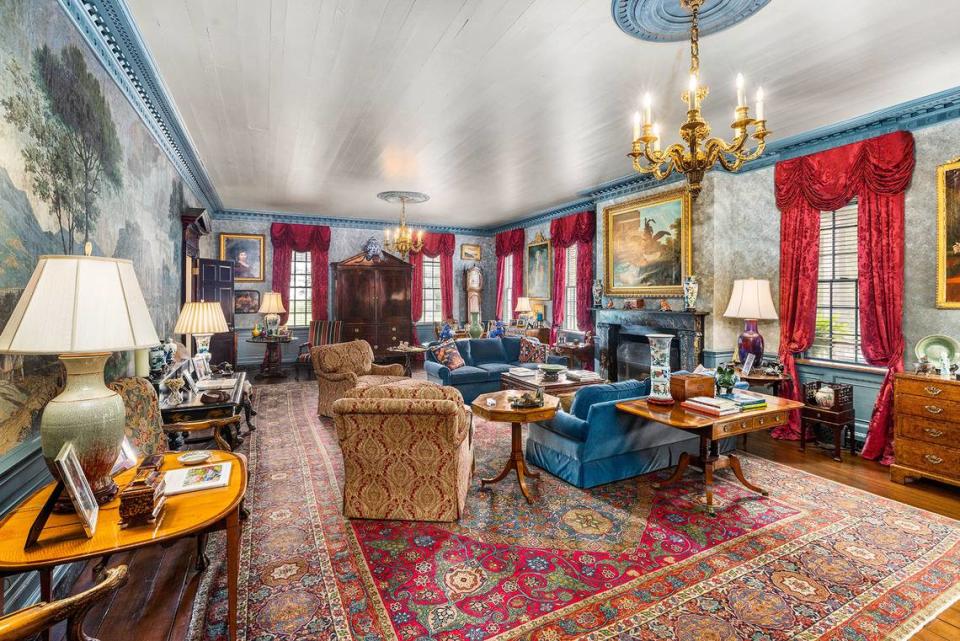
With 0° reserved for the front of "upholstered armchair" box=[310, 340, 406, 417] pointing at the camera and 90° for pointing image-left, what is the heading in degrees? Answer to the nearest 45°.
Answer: approximately 315°

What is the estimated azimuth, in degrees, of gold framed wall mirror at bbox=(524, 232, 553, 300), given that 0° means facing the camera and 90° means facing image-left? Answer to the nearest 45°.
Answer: approximately 45°

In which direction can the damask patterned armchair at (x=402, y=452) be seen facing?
away from the camera

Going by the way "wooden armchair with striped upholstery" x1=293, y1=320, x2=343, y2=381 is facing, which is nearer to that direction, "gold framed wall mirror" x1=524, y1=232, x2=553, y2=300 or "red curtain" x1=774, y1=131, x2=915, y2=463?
the red curtain

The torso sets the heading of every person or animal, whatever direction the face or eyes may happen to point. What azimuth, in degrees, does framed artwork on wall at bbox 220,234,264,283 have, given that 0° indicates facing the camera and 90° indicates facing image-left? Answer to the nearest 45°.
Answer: approximately 0°

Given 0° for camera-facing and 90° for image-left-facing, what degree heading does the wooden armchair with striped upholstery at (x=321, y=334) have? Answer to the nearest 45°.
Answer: approximately 45°

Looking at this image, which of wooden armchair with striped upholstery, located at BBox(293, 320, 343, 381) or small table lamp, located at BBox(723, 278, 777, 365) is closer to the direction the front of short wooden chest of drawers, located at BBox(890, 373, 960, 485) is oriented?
the wooden armchair with striped upholstery

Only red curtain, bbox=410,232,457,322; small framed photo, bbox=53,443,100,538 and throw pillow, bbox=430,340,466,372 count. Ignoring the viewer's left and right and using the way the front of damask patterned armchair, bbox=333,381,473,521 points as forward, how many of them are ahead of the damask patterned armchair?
2

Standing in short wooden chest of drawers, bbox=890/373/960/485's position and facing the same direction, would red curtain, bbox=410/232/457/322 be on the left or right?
on its right

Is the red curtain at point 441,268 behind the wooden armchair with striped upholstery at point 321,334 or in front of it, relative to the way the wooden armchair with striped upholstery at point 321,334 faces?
behind

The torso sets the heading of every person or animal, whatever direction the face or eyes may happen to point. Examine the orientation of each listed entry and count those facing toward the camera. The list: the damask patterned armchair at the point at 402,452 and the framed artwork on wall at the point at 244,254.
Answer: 1

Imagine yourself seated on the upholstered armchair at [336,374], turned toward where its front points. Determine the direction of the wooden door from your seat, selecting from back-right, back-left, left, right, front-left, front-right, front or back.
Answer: back

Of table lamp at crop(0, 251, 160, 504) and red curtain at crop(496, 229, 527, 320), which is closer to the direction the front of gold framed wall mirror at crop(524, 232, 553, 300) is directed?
the table lamp
